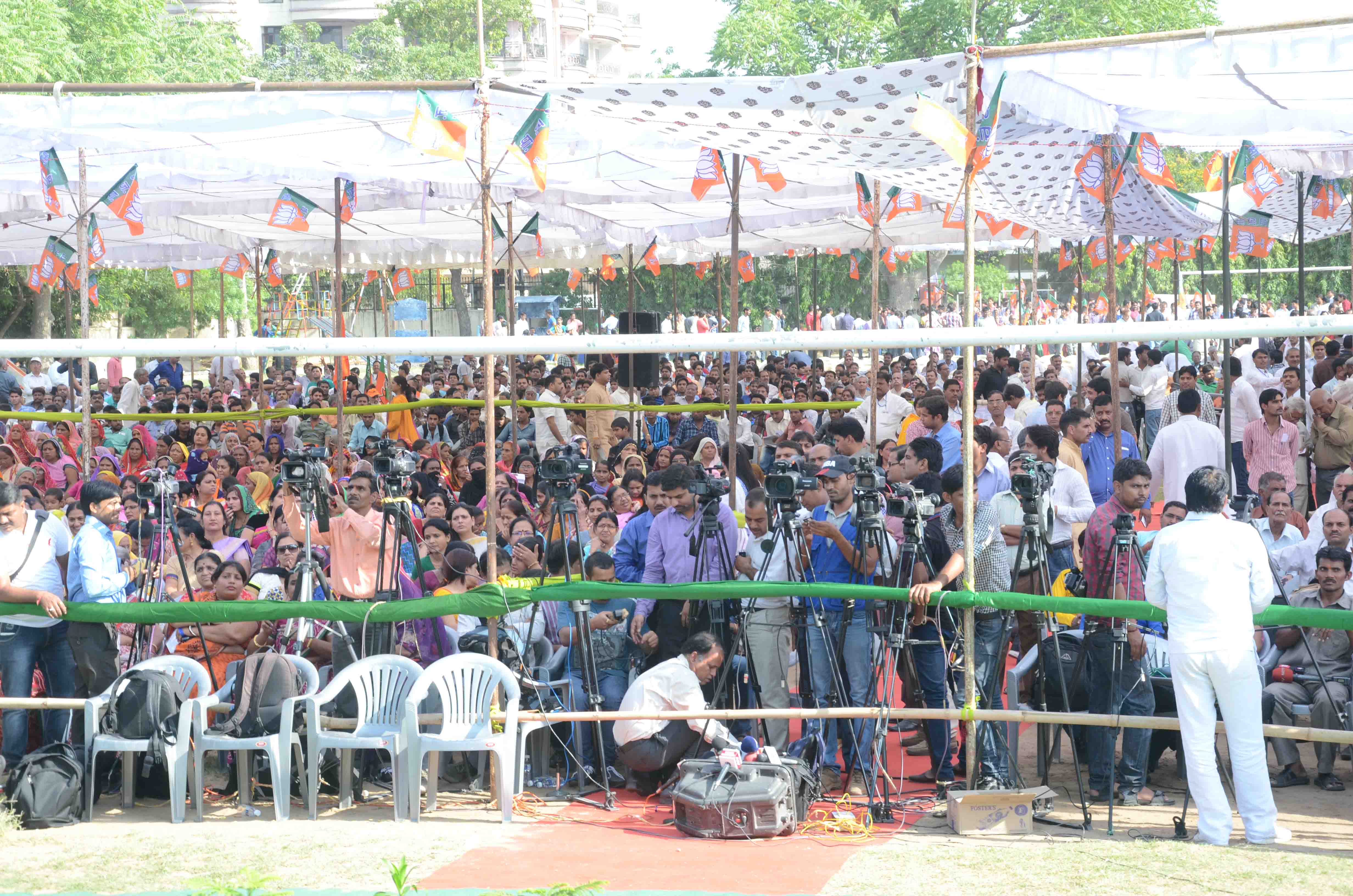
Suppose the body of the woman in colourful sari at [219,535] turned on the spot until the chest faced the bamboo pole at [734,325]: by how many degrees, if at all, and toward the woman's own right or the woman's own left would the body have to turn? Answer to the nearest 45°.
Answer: approximately 90° to the woman's own left

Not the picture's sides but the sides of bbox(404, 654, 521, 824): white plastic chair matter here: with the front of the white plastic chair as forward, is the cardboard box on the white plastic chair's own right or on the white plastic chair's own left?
on the white plastic chair's own left

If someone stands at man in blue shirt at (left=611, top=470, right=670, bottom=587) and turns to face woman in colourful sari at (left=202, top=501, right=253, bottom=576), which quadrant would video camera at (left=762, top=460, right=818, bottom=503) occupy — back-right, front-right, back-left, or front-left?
back-left

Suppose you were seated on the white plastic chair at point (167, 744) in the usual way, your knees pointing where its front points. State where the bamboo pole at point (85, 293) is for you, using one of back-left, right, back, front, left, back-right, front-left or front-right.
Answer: back-right

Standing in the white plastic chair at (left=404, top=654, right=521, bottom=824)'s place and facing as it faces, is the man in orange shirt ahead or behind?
behind

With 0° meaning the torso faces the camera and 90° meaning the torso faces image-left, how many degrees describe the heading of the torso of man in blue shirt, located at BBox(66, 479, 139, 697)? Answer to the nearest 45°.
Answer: approximately 270°

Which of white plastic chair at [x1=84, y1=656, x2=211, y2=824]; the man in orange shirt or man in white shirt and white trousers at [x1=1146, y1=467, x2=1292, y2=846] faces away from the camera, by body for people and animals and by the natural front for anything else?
the man in white shirt and white trousers

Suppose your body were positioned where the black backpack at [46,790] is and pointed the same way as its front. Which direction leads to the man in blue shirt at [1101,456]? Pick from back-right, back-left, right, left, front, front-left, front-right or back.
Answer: left

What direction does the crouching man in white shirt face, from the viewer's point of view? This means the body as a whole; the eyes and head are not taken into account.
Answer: to the viewer's right

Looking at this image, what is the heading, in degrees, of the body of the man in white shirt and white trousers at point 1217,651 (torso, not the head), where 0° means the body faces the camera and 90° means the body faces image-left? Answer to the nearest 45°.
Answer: approximately 180°
